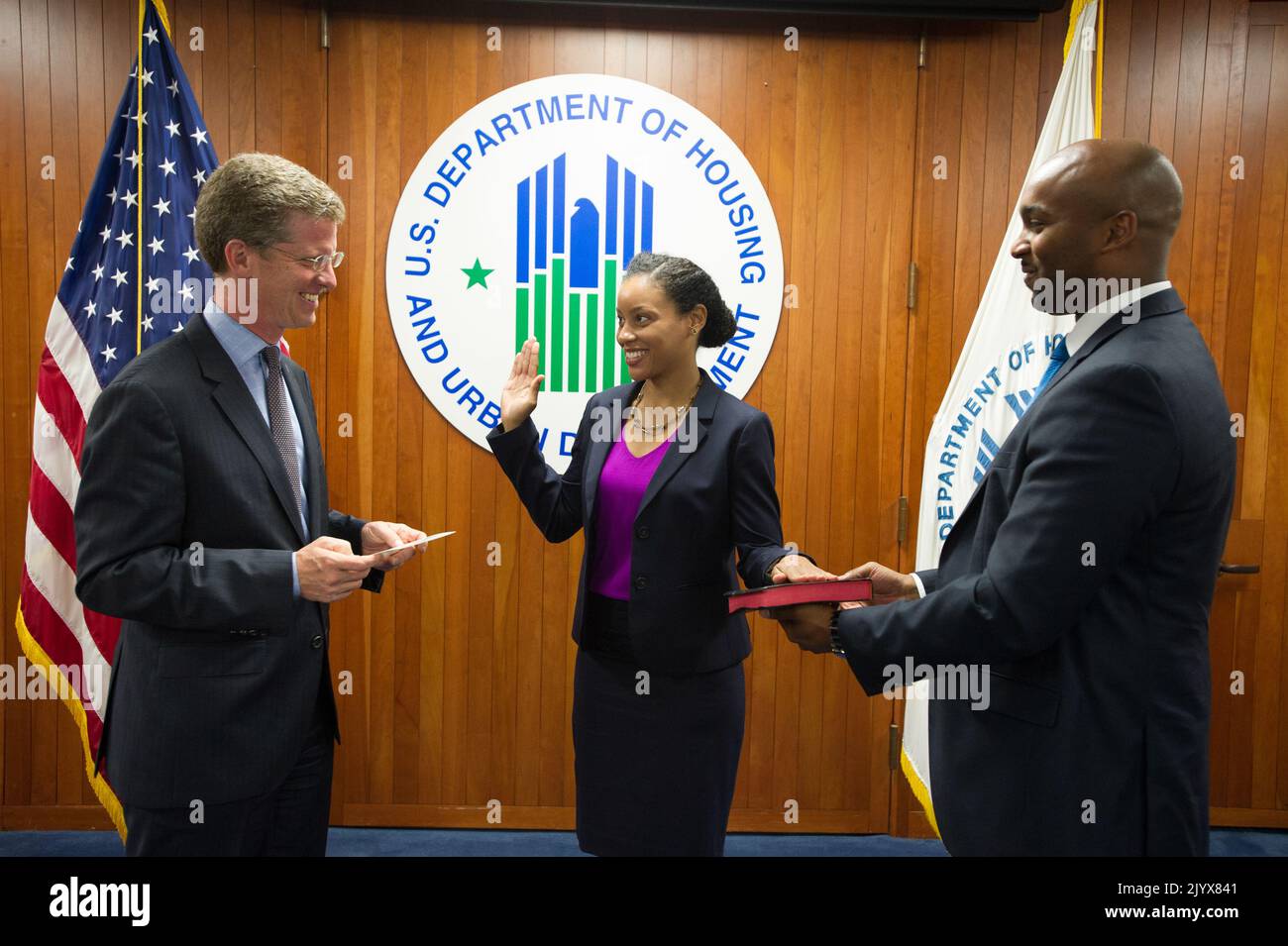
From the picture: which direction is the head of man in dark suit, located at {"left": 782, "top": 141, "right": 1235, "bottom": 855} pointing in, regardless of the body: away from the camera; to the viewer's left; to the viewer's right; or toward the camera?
to the viewer's left

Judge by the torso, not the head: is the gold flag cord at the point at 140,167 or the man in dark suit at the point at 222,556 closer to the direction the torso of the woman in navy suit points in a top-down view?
the man in dark suit

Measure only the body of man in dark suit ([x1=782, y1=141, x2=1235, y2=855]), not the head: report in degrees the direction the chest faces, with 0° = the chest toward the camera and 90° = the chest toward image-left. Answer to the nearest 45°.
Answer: approximately 90°

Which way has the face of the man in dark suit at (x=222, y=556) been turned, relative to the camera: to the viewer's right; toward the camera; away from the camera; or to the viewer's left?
to the viewer's right

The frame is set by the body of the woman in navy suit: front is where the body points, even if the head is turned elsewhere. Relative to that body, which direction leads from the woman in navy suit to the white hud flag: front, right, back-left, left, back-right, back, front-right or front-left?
back

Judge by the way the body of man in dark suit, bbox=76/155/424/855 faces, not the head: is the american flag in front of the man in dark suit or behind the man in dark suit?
behind

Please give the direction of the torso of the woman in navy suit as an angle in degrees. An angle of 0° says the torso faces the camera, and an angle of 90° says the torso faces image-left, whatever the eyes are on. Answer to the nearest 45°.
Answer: approximately 45°

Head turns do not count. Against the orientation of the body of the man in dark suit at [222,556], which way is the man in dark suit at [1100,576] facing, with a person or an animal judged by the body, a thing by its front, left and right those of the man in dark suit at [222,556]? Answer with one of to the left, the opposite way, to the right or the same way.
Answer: the opposite way

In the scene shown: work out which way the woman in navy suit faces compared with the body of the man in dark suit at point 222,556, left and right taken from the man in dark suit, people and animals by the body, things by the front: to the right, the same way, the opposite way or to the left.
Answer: to the right

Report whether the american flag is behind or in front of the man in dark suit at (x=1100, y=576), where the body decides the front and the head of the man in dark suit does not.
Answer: in front

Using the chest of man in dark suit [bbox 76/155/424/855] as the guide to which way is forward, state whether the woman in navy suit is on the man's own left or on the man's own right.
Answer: on the man's own left

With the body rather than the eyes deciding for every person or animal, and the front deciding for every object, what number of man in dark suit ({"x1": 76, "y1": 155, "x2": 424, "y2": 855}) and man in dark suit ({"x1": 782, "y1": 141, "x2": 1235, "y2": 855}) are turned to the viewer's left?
1

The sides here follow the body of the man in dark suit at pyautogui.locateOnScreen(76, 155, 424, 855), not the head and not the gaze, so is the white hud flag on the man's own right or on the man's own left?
on the man's own left
